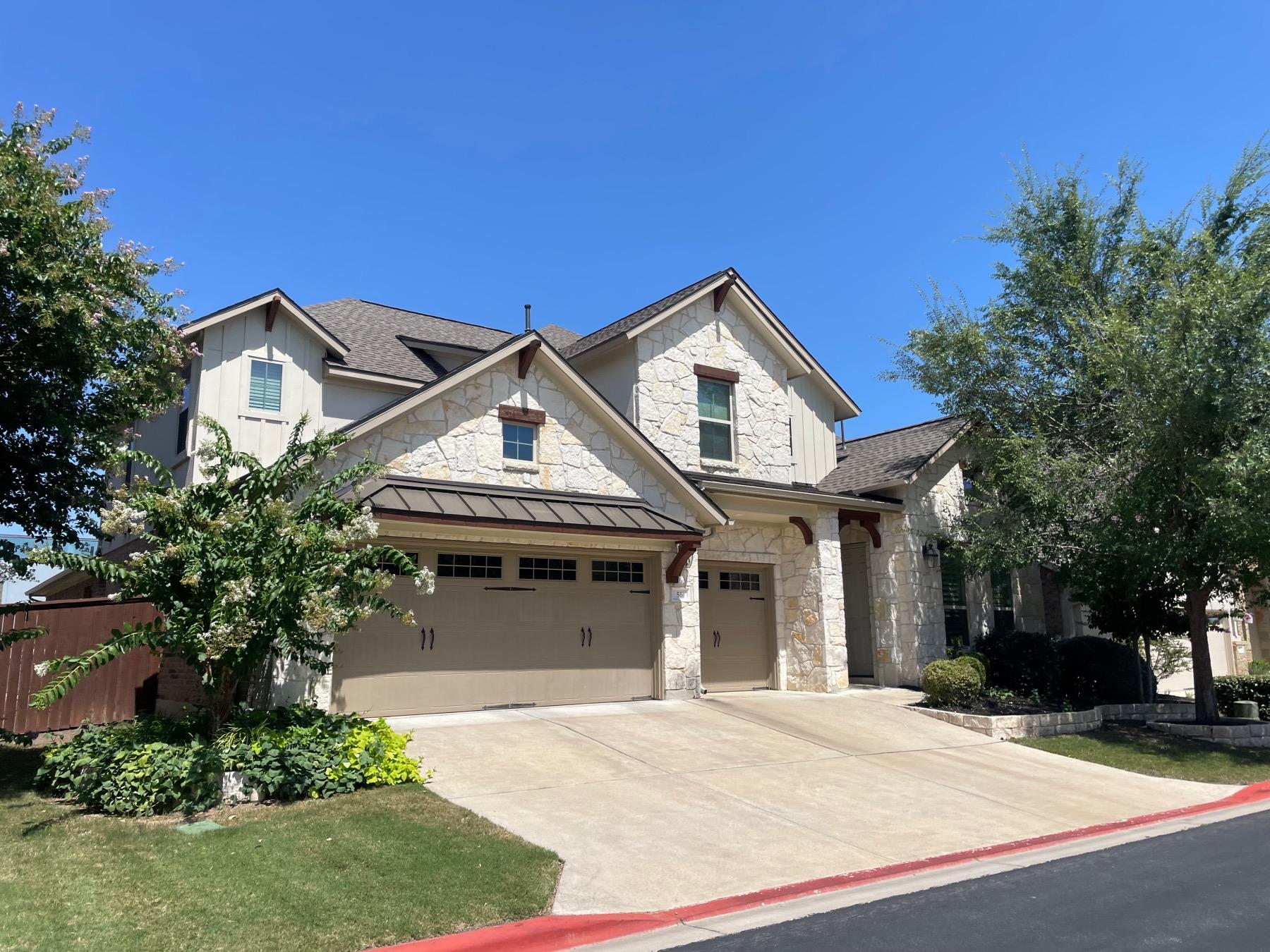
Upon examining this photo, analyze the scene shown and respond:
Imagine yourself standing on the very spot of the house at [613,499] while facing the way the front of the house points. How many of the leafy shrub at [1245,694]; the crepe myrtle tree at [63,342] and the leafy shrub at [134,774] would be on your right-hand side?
2

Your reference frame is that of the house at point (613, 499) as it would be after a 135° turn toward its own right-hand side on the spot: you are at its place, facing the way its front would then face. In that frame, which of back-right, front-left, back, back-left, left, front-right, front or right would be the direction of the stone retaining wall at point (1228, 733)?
back
